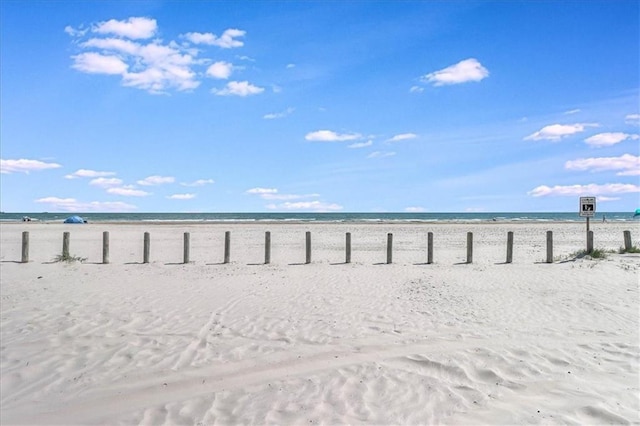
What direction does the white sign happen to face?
toward the camera
